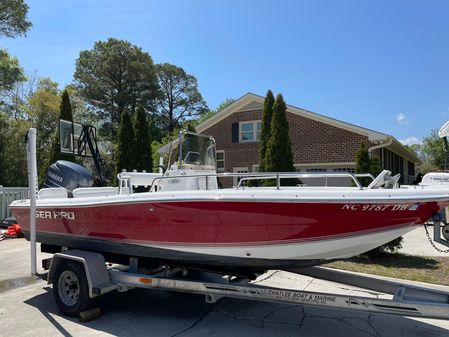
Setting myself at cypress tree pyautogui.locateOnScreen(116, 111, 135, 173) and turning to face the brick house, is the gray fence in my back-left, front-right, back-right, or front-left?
back-right

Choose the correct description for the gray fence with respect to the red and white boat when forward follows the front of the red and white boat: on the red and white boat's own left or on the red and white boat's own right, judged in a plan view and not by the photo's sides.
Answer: on the red and white boat's own left

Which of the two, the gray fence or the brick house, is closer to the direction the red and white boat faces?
the brick house

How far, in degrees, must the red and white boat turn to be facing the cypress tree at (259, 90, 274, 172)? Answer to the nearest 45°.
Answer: approximately 90° to its left

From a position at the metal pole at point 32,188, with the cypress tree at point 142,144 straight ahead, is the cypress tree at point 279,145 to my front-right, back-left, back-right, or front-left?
front-right

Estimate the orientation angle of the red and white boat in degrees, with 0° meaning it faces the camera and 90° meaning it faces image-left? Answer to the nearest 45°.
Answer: approximately 270°

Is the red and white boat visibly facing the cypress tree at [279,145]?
no

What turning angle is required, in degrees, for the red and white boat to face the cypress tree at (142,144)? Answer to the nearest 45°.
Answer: approximately 90° to its left

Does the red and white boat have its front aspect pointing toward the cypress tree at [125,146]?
no

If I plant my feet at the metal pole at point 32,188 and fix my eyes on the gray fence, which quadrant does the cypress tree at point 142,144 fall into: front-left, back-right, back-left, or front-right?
front-right

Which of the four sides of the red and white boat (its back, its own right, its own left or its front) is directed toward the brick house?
left
